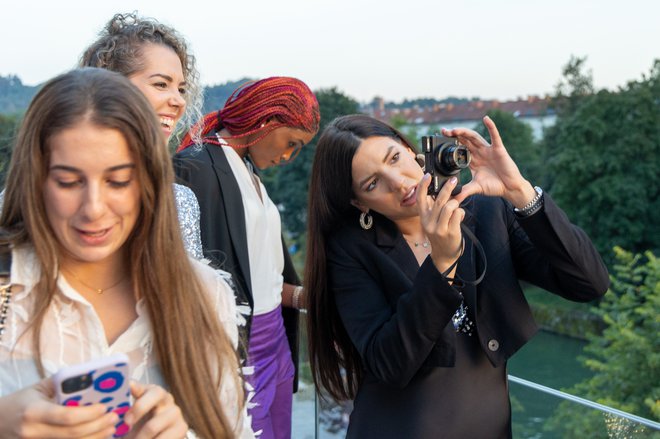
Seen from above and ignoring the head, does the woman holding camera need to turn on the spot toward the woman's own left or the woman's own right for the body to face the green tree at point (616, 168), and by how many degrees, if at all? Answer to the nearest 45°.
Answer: approximately 135° to the woman's own left

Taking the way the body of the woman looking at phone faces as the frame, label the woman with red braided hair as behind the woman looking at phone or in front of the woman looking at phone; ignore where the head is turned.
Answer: behind
